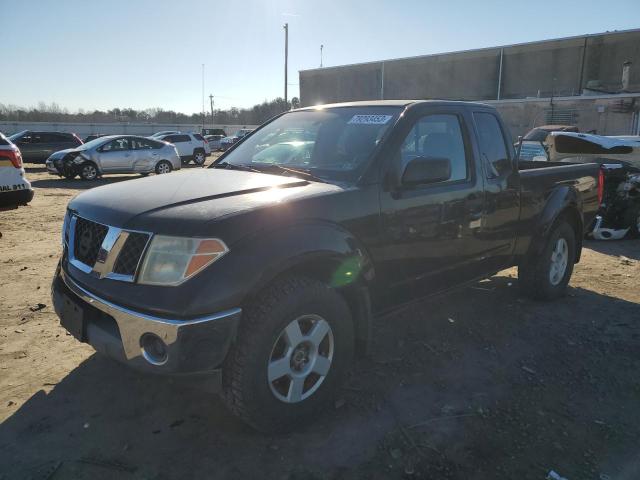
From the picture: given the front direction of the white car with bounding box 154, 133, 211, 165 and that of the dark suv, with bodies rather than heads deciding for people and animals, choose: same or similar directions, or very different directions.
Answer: same or similar directions

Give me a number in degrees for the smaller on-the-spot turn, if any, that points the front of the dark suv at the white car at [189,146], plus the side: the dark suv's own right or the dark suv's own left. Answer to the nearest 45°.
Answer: approximately 180°

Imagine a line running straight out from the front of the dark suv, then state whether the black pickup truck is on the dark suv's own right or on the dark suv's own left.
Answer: on the dark suv's own left

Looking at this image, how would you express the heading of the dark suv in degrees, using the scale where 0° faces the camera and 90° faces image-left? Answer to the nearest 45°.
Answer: approximately 90°

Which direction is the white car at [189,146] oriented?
to the viewer's left

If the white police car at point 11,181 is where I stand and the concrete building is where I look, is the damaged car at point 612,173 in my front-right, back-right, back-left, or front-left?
front-right

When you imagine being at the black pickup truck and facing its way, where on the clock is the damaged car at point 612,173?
The damaged car is roughly at 6 o'clock from the black pickup truck.

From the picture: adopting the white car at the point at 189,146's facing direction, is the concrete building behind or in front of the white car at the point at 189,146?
behind

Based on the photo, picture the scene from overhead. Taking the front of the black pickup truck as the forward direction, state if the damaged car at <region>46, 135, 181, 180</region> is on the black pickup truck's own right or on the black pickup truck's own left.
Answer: on the black pickup truck's own right

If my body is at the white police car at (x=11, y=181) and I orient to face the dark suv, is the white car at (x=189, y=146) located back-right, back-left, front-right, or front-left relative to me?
front-right

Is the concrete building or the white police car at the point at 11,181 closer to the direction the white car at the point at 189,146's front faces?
the white police car

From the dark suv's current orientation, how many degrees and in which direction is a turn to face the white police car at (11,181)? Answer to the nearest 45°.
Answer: approximately 90° to its left

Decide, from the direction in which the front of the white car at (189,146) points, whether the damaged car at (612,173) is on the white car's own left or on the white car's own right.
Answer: on the white car's own left

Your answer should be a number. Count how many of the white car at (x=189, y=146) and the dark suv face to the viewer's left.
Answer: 2

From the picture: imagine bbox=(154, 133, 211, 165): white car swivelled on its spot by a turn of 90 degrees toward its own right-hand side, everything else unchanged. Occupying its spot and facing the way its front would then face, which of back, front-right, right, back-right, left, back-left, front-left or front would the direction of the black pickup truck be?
back

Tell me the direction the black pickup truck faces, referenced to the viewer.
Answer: facing the viewer and to the left of the viewer

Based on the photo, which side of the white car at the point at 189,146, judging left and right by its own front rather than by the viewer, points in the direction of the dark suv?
front
